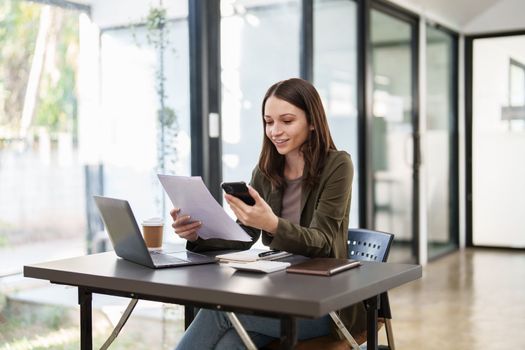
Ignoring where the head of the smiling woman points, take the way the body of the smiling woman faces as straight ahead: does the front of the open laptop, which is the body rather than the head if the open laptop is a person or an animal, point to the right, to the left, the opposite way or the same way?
the opposite way

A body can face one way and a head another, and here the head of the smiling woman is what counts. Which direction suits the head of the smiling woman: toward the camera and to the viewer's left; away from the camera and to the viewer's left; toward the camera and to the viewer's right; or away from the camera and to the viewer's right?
toward the camera and to the viewer's left

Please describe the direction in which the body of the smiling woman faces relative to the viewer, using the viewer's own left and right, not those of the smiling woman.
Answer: facing the viewer and to the left of the viewer

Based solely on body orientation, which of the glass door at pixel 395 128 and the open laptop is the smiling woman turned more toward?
the open laptop

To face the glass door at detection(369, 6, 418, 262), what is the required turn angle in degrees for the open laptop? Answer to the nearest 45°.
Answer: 0° — it already faces it

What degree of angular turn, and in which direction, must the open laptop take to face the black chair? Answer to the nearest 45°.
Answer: approximately 45° to its right

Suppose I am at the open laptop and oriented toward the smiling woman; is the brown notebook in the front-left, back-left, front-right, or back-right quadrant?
front-right

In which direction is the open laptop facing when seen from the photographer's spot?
facing away from the viewer and to the right of the viewer

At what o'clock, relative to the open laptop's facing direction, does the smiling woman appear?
The smiling woman is roughly at 1 o'clock from the open laptop.
